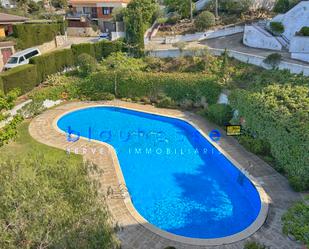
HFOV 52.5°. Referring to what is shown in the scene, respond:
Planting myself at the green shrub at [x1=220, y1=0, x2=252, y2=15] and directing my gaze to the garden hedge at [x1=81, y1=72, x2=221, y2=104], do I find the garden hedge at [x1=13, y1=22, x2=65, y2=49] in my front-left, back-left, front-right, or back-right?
front-right

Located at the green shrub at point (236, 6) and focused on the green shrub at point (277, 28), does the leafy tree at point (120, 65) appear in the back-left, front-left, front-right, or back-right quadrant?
front-right

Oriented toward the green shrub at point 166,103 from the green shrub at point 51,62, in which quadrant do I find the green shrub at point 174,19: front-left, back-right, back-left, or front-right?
front-left

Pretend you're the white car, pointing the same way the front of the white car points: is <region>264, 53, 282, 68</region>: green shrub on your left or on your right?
on your left

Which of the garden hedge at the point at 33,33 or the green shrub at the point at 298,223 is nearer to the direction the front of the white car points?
the green shrub

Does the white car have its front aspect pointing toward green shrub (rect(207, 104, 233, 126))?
no
